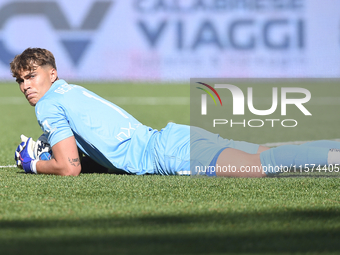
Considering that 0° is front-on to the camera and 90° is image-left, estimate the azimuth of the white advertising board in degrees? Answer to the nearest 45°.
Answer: approximately 0°

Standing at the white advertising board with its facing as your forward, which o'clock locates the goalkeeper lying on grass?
The goalkeeper lying on grass is roughly at 12 o'clock from the white advertising board.
